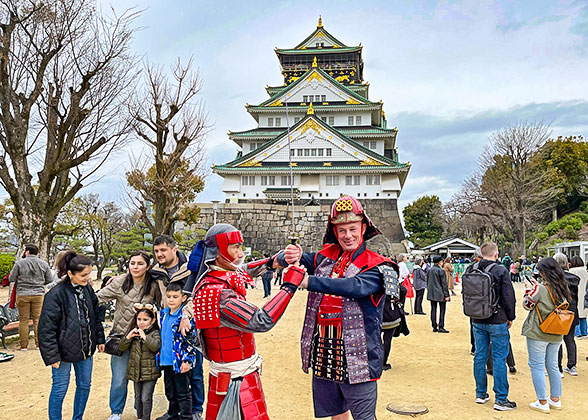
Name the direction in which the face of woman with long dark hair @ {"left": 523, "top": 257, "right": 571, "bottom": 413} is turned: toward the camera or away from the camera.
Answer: away from the camera

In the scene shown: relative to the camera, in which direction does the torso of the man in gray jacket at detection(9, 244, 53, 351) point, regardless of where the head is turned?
away from the camera

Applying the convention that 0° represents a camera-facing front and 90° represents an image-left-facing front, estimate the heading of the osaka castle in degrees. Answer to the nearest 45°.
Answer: approximately 0°

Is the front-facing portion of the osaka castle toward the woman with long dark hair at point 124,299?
yes

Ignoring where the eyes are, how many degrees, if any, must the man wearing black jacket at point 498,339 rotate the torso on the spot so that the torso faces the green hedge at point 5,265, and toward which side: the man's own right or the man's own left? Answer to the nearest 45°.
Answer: approximately 135° to the man's own left

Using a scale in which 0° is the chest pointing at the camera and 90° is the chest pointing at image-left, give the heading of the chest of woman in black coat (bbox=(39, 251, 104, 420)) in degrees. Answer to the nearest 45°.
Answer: approximately 315°

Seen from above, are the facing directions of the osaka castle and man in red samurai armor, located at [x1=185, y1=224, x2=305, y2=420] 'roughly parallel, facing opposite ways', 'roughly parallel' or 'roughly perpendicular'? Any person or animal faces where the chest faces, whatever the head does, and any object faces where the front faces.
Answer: roughly perpendicular

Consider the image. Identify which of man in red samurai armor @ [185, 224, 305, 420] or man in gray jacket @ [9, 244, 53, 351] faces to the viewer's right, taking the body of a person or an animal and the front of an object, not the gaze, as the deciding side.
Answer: the man in red samurai armor
